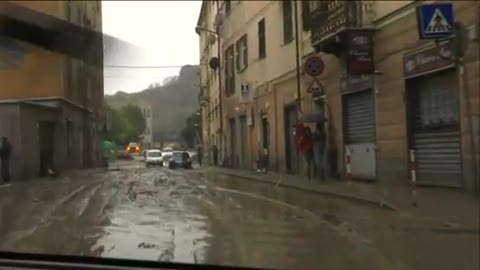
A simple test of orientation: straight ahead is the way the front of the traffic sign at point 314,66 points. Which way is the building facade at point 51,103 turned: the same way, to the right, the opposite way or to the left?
to the left

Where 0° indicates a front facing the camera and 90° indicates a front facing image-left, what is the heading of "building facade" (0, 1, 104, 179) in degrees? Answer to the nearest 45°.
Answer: approximately 315°

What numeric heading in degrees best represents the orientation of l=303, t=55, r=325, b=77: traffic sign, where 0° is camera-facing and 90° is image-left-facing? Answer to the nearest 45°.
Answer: approximately 0°
